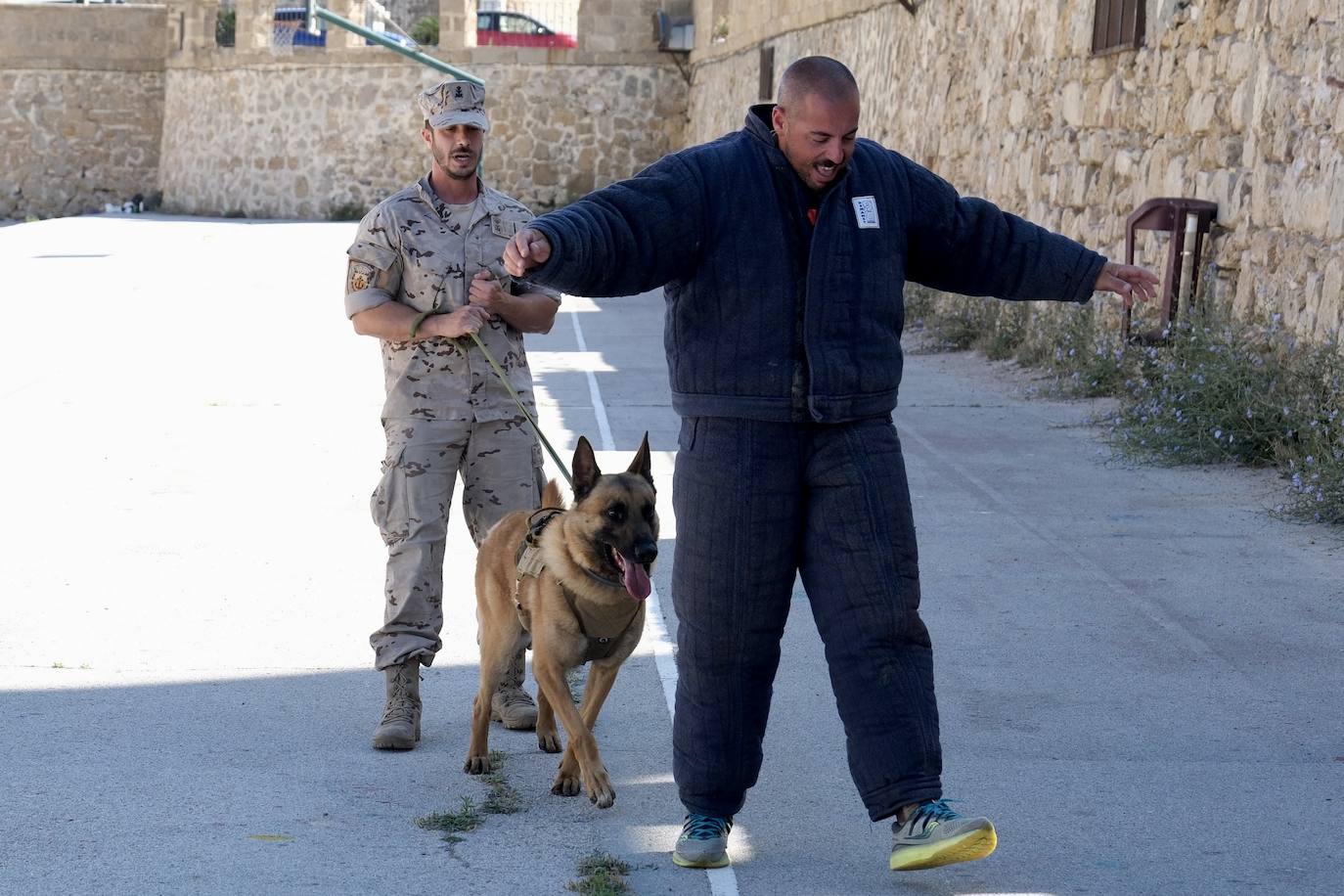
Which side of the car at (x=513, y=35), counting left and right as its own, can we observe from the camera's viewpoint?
right

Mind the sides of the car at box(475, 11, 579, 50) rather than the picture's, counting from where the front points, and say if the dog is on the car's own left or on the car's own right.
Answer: on the car's own right

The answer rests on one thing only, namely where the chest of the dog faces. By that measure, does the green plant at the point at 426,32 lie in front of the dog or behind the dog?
behind

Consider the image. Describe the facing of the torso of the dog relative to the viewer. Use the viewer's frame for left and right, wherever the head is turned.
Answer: facing the viewer and to the right of the viewer

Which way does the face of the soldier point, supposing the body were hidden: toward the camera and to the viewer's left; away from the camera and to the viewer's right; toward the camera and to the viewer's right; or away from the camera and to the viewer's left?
toward the camera and to the viewer's right

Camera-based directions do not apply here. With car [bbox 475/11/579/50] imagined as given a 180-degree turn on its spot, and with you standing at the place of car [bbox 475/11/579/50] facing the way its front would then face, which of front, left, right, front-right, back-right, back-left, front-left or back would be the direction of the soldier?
left

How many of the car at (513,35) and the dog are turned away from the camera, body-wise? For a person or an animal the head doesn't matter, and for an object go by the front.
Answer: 0

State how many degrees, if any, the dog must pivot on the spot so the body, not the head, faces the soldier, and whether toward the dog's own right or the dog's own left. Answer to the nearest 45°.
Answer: approximately 180°
